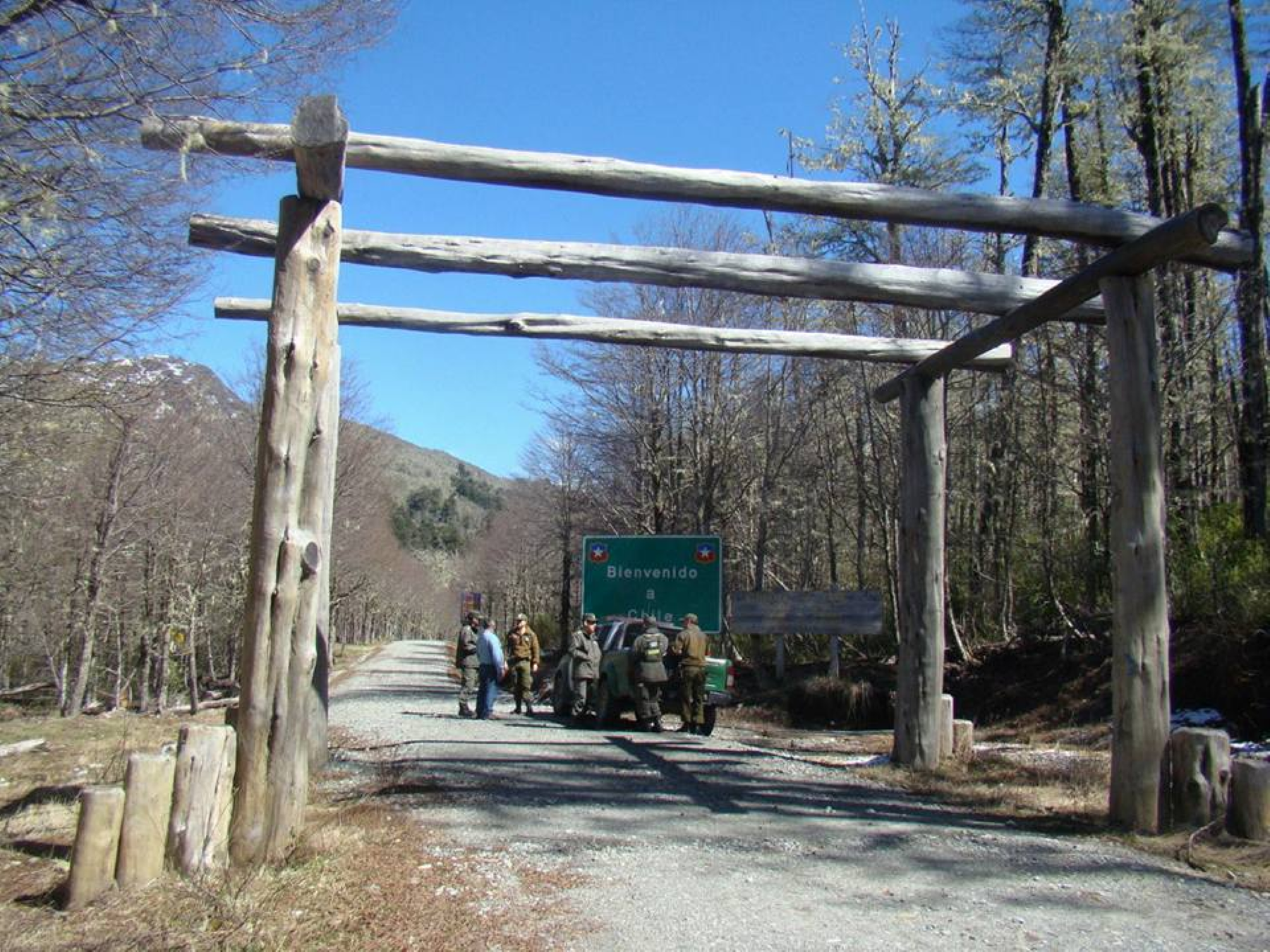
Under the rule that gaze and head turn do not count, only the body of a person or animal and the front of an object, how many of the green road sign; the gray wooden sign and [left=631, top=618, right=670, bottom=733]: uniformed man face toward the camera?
2

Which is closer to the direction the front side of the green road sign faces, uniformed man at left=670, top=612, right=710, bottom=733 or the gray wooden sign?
the uniformed man

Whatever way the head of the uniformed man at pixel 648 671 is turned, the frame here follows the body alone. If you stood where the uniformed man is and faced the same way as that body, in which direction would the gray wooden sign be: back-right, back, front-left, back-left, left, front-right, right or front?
front-right

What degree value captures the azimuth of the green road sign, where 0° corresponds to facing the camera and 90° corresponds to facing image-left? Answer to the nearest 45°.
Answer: approximately 0°

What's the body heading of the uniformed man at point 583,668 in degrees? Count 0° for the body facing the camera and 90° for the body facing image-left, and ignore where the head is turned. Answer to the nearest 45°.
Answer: approximately 315°

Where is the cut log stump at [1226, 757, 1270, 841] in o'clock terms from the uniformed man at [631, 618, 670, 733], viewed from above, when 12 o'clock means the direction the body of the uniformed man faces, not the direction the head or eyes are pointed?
The cut log stump is roughly at 5 o'clock from the uniformed man.

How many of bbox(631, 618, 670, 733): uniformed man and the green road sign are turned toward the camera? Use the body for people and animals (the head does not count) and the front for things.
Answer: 1

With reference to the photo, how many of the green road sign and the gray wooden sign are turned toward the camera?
2

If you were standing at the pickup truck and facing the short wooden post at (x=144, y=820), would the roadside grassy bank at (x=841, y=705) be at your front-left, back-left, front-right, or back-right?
back-left

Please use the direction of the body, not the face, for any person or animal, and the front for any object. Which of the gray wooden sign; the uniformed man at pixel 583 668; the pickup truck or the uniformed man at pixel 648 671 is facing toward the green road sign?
the uniformed man at pixel 648 671

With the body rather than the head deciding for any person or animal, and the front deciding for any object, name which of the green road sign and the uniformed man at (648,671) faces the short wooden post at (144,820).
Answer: the green road sign

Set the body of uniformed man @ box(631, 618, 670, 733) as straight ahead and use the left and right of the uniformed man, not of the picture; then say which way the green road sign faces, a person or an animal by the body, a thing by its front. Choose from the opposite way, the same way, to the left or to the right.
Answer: the opposite way

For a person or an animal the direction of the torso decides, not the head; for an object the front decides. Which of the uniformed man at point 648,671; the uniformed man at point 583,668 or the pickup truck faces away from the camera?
the uniformed man at point 648,671

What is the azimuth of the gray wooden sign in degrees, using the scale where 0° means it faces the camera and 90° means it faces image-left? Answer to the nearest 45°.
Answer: approximately 0°

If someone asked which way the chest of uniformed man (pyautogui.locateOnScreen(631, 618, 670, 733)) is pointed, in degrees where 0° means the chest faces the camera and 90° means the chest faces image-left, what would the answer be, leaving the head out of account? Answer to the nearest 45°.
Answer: approximately 180°
